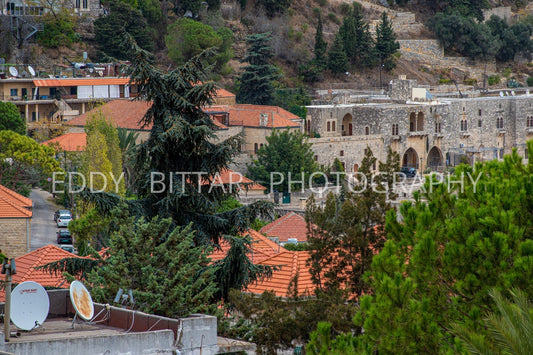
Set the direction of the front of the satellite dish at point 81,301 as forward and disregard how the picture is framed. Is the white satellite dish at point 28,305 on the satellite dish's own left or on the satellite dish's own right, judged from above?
on the satellite dish's own right

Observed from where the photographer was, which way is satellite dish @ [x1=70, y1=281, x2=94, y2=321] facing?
facing the viewer and to the right of the viewer

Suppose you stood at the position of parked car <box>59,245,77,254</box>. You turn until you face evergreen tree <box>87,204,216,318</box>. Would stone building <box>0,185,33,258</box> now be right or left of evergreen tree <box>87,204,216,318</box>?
right

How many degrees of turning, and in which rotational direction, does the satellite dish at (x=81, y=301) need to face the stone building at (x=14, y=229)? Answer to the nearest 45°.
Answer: approximately 135° to its left

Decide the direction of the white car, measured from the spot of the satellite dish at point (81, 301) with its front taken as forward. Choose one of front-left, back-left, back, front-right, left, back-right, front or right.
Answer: back-left

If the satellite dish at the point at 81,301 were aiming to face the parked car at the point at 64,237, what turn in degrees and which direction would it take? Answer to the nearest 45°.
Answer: approximately 135° to its left

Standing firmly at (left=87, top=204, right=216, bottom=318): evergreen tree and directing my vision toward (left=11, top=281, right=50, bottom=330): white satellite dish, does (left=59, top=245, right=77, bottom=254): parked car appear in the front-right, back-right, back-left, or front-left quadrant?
back-right
